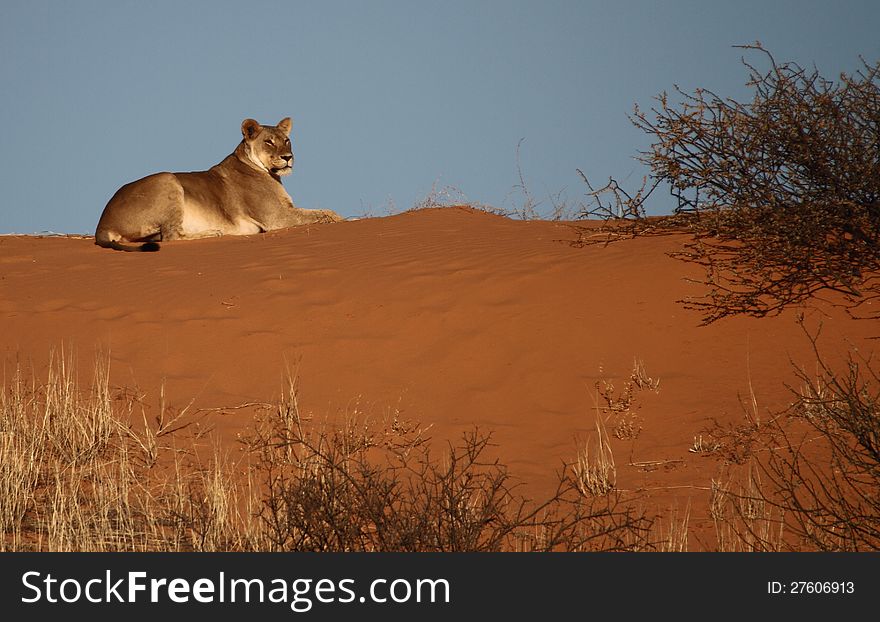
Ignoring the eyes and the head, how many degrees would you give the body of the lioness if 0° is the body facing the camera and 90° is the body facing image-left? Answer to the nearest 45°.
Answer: approximately 270°
